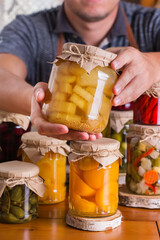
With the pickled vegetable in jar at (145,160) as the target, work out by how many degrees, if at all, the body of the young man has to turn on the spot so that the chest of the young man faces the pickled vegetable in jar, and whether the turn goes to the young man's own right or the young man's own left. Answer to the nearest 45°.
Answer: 0° — they already face it

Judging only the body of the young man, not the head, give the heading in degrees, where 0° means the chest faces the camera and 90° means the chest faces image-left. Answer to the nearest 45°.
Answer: approximately 0°

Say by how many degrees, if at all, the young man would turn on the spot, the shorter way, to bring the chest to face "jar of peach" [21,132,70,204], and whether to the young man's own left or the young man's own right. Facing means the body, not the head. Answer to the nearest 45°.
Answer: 0° — they already face it
